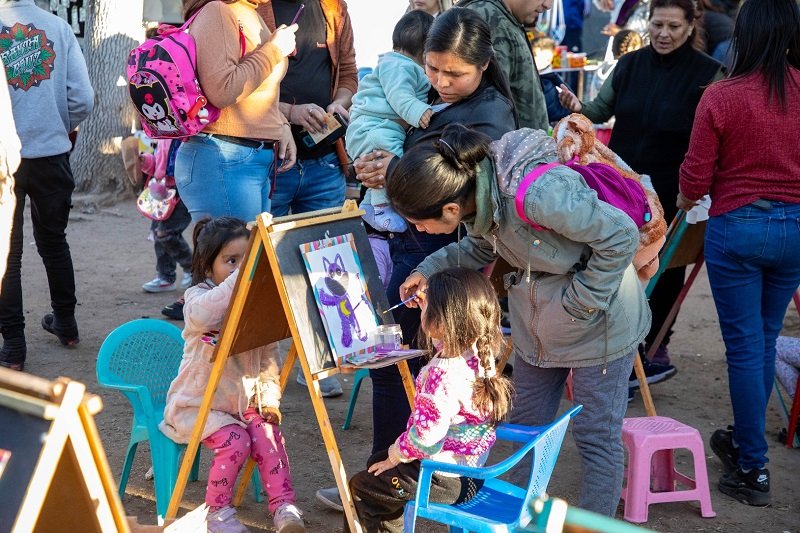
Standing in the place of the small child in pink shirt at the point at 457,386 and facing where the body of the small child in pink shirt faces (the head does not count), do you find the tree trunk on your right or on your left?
on your right

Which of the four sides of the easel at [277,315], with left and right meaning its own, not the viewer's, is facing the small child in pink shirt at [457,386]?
front

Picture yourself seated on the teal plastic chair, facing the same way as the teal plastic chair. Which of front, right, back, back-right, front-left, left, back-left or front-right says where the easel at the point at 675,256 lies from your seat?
front-left

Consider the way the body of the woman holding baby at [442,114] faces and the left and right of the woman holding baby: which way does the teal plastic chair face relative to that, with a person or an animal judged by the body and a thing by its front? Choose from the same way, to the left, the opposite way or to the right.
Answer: to the left

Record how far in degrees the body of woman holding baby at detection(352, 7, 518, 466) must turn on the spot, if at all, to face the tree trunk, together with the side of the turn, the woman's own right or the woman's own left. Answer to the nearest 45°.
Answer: approximately 90° to the woman's own right

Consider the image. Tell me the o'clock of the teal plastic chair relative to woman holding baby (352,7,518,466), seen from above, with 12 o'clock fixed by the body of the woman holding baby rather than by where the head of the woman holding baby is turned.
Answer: The teal plastic chair is roughly at 1 o'clock from the woman holding baby.

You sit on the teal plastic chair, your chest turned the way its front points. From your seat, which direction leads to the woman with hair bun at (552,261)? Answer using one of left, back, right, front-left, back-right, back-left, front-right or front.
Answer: front

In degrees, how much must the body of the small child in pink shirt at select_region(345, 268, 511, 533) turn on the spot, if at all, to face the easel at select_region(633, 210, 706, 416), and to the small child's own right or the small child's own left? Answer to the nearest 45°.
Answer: approximately 135° to the small child's own right

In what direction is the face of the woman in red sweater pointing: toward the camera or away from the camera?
away from the camera

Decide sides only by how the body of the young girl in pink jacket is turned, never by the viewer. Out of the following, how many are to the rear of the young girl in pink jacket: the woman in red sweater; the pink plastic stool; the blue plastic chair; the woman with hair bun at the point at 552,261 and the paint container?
0

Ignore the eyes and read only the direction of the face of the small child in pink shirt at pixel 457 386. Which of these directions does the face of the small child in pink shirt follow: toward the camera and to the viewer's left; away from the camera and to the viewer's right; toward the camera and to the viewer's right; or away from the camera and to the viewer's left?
away from the camera and to the viewer's left

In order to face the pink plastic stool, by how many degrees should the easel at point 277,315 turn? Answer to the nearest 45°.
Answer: approximately 45° to its left

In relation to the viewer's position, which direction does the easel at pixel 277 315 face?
facing the viewer and to the right of the viewer

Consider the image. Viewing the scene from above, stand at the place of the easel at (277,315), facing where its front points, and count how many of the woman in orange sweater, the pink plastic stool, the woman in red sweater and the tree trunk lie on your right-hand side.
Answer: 0

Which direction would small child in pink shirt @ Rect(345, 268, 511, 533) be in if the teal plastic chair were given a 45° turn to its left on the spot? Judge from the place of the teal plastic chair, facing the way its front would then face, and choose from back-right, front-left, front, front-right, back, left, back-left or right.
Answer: front-right
